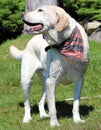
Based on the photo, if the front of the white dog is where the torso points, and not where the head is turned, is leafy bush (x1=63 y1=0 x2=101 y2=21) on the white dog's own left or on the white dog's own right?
on the white dog's own left

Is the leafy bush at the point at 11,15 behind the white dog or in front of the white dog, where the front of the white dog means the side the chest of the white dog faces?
behind

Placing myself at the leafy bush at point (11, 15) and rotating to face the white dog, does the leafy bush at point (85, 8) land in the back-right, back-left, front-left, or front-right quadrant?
front-left

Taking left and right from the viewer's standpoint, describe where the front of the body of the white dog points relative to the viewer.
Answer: facing the viewer and to the right of the viewer
